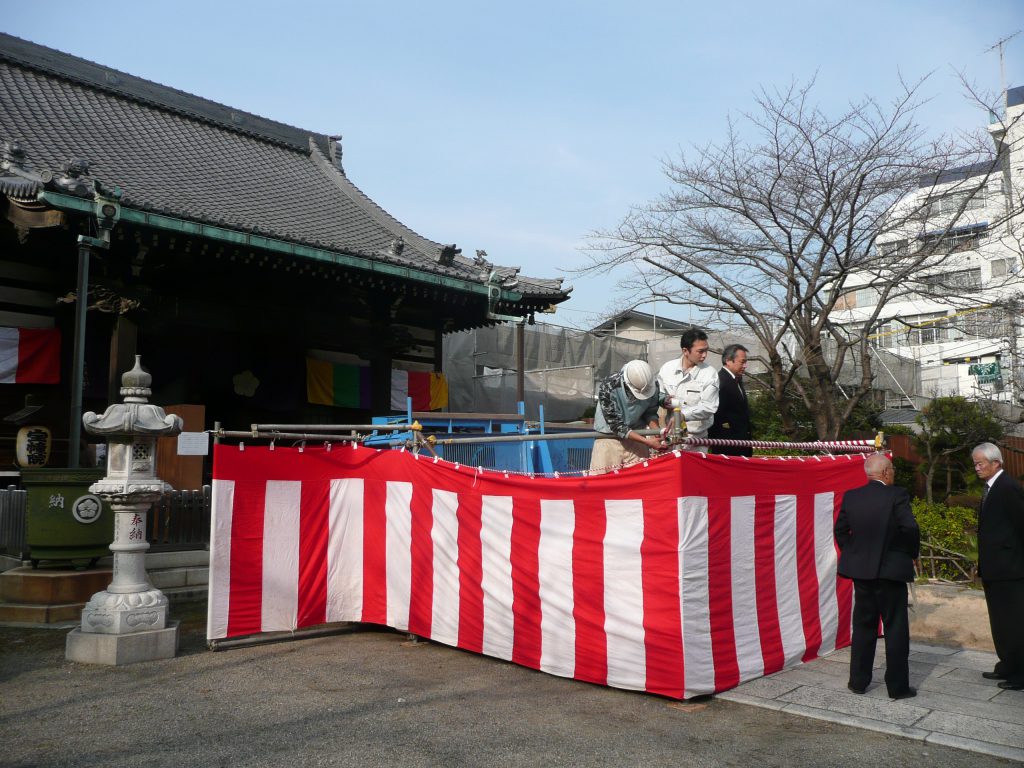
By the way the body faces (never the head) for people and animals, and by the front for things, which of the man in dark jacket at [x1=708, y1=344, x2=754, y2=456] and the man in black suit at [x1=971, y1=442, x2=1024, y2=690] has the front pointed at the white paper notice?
the man in black suit

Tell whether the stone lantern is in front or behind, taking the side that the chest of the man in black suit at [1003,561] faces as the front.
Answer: in front

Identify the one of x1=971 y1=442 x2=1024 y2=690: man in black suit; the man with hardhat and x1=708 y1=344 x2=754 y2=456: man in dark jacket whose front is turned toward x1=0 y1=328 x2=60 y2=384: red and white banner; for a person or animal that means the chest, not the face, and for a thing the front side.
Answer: the man in black suit

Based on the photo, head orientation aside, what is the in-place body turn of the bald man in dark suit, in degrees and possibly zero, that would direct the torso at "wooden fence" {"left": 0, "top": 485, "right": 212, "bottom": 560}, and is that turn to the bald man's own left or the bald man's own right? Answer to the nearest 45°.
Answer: approximately 90° to the bald man's own left

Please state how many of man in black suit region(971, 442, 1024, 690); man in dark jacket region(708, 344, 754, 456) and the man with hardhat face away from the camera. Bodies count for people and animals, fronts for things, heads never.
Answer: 0

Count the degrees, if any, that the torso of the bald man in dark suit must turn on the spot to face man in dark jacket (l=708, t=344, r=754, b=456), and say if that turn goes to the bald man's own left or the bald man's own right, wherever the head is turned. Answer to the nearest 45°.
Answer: approximately 45° to the bald man's own left

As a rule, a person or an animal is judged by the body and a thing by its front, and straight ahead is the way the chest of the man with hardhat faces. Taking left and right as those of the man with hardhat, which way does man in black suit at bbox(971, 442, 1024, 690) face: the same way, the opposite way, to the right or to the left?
the opposite way

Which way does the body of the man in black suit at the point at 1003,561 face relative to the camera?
to the viewer's left

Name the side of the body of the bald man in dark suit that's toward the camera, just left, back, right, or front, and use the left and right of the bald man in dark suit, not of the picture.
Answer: back

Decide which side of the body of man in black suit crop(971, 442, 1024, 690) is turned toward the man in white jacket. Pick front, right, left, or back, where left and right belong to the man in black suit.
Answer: front

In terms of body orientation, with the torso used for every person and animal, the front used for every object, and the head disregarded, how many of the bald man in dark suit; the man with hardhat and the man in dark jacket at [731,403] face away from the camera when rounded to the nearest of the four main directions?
1

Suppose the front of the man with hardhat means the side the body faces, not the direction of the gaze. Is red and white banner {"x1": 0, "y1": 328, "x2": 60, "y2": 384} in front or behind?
behind

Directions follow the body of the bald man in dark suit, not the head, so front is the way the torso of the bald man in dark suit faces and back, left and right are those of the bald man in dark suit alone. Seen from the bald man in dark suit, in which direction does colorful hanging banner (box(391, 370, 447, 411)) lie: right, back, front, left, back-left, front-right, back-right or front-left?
front-left

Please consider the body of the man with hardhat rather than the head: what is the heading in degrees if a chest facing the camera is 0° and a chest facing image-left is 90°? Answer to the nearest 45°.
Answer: approximately 315°

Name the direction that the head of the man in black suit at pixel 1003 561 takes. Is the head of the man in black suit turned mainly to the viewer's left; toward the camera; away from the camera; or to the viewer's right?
to the viewer's left
